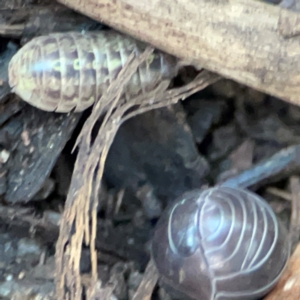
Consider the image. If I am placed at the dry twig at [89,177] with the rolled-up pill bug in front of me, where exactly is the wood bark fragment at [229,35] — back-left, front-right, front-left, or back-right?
front-left

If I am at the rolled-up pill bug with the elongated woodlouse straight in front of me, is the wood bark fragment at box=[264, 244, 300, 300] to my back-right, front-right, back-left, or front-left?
back-right

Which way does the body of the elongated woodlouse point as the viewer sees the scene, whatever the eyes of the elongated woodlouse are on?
to the viewer's right
